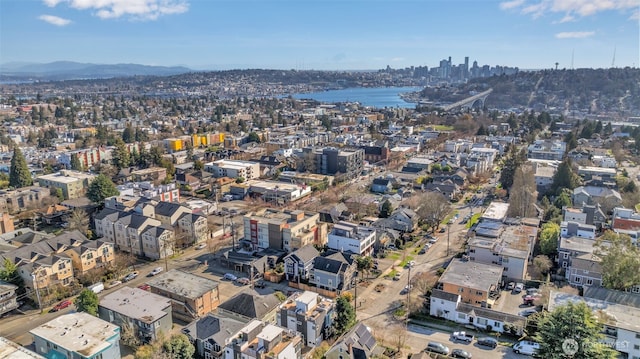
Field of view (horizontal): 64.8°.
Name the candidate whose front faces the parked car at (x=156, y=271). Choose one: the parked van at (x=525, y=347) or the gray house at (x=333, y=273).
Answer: the parked van at (x=525, y=347)

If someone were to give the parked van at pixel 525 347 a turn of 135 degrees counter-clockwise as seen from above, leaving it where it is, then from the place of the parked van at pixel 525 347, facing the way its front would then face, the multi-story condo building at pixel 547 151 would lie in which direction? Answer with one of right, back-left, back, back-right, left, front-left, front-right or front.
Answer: back-left

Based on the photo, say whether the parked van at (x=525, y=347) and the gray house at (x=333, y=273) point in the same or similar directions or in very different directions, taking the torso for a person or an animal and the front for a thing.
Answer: very different directions

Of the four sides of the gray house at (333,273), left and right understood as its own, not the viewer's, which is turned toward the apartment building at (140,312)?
right

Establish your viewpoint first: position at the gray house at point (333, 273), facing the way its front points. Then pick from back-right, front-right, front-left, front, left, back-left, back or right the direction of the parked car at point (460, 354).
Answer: front

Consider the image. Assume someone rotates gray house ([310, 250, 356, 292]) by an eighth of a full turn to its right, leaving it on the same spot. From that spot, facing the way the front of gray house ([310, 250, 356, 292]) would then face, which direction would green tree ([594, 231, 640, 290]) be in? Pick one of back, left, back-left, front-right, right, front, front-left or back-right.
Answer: left

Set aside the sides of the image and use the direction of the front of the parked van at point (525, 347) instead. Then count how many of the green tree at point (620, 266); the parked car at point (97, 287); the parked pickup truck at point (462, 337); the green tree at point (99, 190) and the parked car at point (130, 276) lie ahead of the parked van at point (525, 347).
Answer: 4

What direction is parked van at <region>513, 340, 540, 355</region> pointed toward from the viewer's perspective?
to the viewer's left

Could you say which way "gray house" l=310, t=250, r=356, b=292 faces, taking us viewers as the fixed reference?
facing the viewer and to the right of the viewer

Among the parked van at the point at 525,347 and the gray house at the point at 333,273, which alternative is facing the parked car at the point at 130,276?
the parked van at the point at 525,347

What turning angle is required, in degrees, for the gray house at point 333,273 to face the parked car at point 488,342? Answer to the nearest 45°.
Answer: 0° — it already faces it
